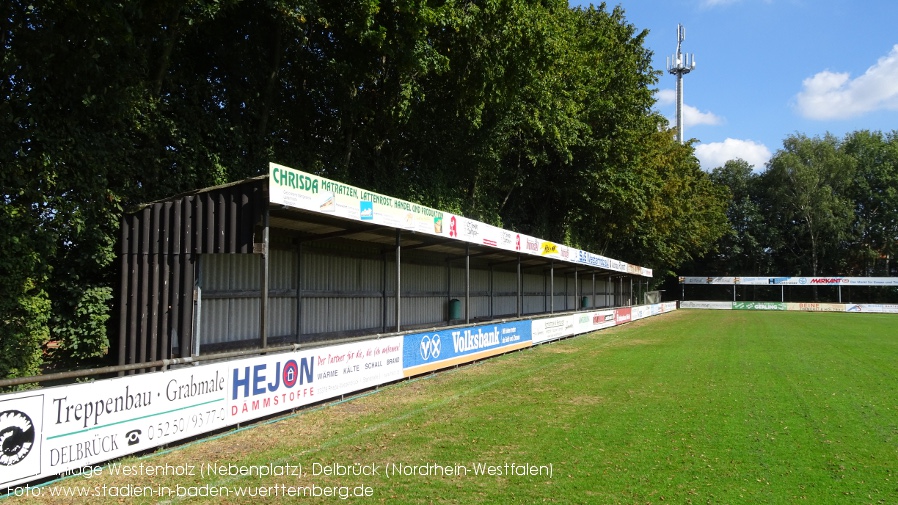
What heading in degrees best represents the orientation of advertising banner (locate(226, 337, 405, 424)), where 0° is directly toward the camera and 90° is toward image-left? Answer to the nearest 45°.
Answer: approximately 315°

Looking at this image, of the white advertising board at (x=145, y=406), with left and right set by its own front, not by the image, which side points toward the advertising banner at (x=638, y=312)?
left

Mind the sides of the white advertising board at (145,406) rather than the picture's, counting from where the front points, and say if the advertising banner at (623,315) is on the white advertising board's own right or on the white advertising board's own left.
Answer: on the white advertising board's own left

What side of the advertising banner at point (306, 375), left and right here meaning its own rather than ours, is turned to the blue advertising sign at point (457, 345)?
left

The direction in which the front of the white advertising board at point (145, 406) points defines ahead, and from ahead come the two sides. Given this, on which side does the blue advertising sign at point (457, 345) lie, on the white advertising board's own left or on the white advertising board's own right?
on the white advertising board's own left

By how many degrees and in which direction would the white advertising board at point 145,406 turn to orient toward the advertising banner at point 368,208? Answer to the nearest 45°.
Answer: approximately 90° to its left

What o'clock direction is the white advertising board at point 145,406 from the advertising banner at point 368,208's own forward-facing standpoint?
The white advertising board is roughly at 2 o'clock from the advertising banner.

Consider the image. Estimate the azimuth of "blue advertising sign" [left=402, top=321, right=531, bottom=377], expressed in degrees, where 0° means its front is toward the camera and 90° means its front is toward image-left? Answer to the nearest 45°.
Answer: approximately 315°
